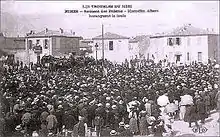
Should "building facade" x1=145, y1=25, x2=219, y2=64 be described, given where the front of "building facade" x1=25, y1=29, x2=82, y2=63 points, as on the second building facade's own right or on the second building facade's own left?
on the second building facade's own left

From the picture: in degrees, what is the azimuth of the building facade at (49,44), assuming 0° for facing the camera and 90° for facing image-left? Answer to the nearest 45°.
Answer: approximately 45°
